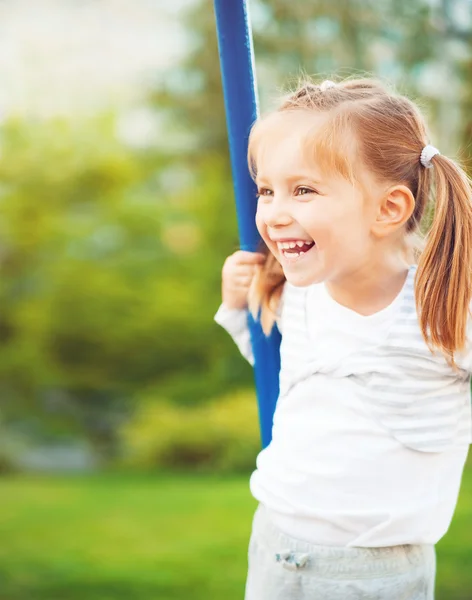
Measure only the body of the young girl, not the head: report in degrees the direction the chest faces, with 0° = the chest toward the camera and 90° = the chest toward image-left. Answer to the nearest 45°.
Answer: approximately 45°
